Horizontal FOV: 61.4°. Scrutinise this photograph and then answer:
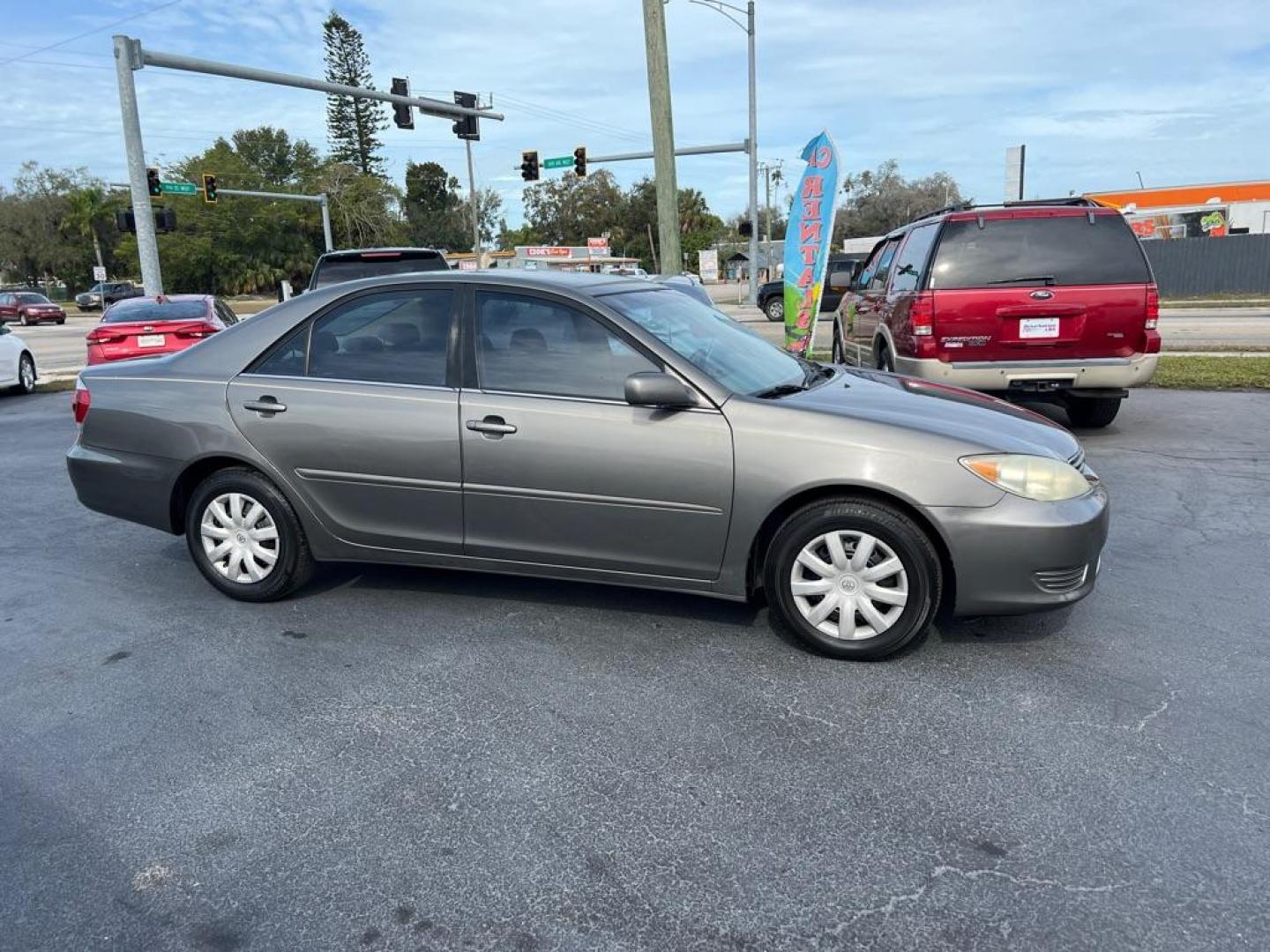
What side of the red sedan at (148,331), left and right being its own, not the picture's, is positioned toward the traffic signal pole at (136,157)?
front

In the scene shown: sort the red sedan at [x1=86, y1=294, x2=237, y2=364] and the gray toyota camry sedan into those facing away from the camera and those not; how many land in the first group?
1

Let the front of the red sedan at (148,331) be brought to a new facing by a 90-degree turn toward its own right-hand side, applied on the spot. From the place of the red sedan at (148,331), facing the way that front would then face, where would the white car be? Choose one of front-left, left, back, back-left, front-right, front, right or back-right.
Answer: back-left

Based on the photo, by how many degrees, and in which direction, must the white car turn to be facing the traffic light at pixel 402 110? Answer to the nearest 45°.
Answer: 0° — it already faces it

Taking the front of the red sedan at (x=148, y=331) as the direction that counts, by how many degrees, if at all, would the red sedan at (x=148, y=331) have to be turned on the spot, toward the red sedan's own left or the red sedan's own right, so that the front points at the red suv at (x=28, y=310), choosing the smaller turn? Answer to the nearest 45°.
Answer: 0° — it already faces it

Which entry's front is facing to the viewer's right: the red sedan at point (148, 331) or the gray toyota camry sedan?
the gray toyota camry sedan

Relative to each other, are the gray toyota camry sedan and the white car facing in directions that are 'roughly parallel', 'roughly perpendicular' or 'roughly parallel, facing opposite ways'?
roughly perpendicular

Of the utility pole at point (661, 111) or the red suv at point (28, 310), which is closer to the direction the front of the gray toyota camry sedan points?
the utility pole

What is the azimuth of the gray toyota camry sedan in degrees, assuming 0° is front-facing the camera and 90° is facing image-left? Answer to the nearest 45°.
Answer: approximately 270°

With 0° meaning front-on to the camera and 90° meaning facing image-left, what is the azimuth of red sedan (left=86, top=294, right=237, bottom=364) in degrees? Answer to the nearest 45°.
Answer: approximately 180°

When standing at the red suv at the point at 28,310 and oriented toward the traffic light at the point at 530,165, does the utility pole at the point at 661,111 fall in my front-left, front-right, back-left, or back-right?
front-right

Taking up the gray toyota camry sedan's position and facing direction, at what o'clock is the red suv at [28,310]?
The red suv is roughly at 8 o'clock from the gray toyota camry sedan.
